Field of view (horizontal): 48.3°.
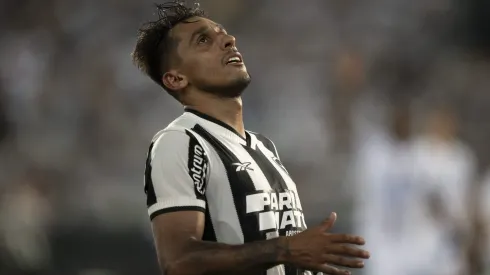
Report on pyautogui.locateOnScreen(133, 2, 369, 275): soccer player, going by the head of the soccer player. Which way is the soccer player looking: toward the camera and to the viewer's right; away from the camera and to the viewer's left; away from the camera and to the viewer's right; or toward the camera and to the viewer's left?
toward the camera and to the viewer's right

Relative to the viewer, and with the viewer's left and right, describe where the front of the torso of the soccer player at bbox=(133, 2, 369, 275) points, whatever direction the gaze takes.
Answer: facing the viewer and to the right of the viewer
